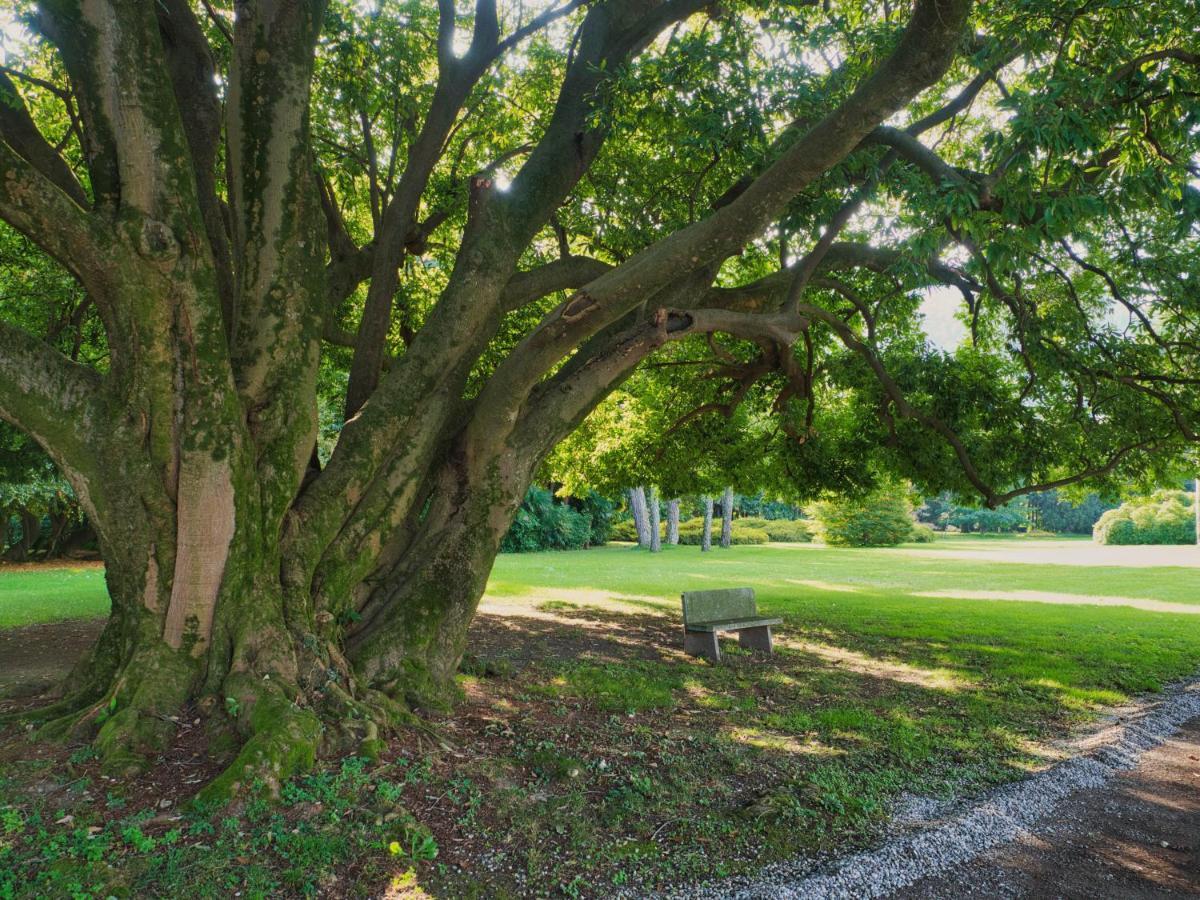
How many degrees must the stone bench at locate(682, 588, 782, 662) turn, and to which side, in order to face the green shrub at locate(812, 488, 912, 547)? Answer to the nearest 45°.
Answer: approximately 135° to its left

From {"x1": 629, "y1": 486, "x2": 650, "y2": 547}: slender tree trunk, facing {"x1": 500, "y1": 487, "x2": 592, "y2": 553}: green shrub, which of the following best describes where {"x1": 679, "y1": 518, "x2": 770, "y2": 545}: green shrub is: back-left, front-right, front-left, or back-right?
back-right

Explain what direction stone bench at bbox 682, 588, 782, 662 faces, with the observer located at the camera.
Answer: facing the viewer and to the right of the viewer

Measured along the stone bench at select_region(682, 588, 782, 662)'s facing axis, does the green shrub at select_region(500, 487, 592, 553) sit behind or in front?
behind

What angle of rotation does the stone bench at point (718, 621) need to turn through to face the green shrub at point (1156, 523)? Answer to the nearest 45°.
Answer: approximately 90° to its left

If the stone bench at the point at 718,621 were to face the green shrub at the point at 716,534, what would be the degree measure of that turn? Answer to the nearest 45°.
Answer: approximately 135° to its left

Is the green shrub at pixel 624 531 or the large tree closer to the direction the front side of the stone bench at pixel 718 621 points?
the large tree

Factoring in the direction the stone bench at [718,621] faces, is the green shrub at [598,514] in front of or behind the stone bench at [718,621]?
behind

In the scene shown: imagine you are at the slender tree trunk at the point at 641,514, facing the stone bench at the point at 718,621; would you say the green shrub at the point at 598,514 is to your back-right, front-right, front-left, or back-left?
back-right

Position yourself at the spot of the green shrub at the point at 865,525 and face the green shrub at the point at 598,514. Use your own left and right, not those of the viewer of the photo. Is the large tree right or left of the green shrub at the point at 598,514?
left

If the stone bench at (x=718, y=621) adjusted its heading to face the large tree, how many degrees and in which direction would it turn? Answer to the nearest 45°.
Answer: approximately 90° to its right

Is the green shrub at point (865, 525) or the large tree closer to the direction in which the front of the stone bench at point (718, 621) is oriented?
the large tree

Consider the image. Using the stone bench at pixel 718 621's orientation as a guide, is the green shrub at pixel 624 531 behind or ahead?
behind
